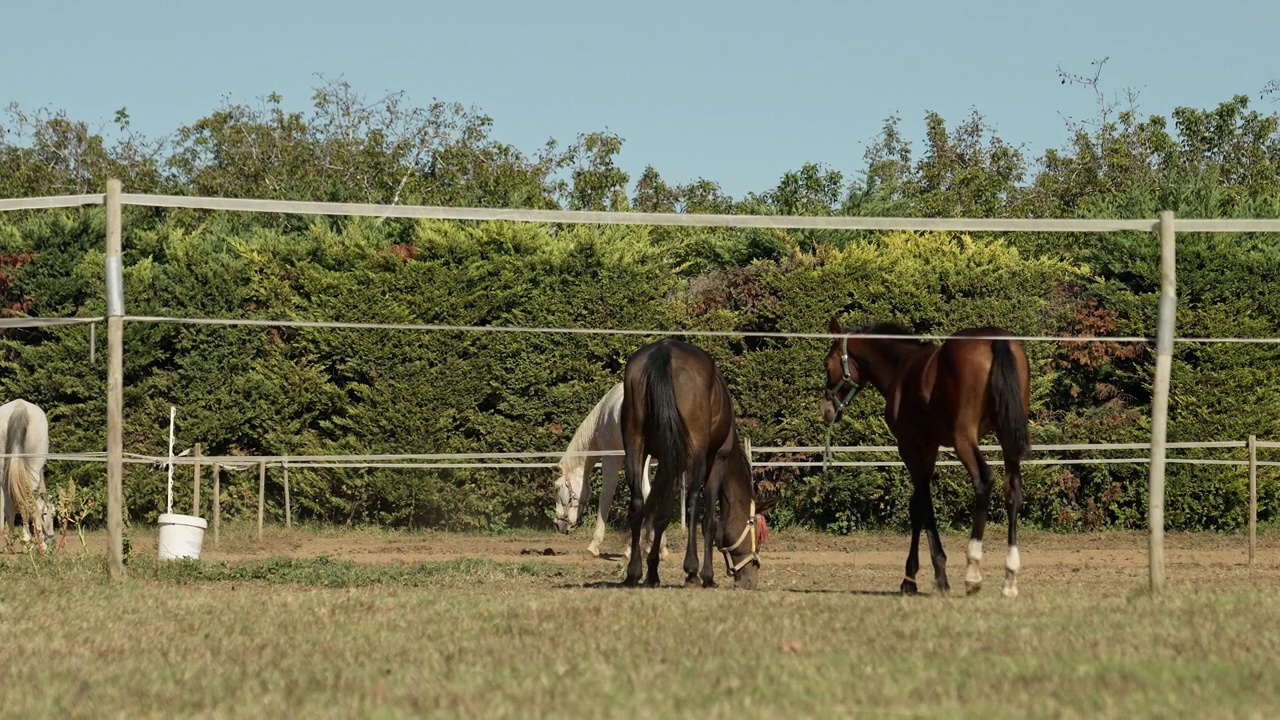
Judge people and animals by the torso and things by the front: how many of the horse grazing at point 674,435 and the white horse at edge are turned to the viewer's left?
0

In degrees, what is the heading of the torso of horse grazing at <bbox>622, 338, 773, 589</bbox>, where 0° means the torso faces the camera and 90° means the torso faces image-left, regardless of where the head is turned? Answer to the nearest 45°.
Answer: approximately 225°

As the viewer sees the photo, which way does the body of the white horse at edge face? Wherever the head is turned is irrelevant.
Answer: away from the camera

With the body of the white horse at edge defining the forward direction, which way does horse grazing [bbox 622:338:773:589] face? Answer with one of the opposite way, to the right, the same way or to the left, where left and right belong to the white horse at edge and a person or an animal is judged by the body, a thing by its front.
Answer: the same way

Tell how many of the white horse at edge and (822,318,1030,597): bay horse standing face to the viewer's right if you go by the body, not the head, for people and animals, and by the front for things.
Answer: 0

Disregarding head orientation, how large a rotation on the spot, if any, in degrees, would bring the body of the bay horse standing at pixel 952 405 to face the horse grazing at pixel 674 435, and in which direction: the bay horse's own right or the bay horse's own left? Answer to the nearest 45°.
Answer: approximately 45° to the bay horse's own left

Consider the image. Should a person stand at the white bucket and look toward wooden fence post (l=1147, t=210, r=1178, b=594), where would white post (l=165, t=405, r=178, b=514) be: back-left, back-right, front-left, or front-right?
back-left

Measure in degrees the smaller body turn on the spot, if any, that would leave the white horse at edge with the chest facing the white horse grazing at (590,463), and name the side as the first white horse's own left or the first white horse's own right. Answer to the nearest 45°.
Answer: approximately 90° to the first white horse's own right

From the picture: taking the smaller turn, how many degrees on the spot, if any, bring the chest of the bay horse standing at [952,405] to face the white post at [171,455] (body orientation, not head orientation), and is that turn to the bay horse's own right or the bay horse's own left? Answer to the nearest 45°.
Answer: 0° — it already faces it

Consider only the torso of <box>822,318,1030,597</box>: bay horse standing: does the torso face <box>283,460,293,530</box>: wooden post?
yes

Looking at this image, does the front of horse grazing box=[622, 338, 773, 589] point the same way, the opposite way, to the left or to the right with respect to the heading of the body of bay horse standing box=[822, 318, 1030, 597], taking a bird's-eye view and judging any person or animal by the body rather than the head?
to the right
